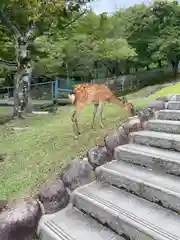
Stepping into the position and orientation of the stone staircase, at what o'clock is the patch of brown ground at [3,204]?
The patch of brown ground is roughly at 2 o'clock from the stone staircase.

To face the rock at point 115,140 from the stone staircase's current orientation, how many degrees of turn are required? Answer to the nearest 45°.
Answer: approximately 135° to its right

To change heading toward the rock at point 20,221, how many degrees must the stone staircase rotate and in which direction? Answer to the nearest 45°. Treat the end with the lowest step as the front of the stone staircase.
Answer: approximately 45° to its right

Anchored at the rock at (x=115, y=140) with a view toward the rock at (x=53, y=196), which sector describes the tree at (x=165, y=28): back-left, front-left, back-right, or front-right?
back-right

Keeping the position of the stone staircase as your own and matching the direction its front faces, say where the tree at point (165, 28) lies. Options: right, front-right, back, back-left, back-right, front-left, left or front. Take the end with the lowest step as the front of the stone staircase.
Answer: back-right

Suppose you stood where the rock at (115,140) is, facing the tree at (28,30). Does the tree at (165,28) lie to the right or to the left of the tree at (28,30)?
right

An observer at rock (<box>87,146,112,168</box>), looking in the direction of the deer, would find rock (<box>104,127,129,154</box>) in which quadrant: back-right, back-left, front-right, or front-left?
front-right

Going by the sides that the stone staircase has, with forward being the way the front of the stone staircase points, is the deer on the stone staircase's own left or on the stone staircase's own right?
on the stone staircase's own right

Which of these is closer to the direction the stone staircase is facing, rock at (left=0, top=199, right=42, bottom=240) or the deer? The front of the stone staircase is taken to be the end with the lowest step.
the rock

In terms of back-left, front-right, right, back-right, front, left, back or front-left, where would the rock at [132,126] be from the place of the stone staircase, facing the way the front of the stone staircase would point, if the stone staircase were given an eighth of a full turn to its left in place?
back

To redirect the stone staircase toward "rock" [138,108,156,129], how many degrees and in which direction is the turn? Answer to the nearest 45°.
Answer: approximately 135° to its right

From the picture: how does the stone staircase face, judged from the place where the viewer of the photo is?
facing the viewer and to the left of the viewer
